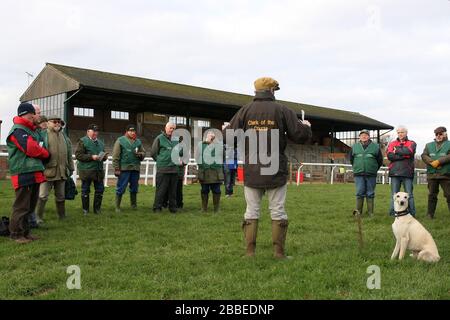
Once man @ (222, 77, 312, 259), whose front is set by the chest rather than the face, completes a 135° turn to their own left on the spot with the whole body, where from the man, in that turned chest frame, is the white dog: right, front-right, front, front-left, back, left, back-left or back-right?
back-left

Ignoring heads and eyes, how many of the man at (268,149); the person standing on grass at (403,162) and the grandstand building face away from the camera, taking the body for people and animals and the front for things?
1

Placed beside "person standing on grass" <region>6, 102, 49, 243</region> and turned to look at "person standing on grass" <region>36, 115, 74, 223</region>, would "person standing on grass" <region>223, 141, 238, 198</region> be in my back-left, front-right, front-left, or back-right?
front-right

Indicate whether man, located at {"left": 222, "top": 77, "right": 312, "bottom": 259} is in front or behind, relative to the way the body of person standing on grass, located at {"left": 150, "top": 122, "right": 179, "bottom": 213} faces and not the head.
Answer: in front

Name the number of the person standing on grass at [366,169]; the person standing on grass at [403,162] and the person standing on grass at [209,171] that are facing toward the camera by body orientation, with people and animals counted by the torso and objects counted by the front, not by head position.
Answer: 3

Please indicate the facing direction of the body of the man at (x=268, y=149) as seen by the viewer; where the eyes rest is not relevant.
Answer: away from the camera

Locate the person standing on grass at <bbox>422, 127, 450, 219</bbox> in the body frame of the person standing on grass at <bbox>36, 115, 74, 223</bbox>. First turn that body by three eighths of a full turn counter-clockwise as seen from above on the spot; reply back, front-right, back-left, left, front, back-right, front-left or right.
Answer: right

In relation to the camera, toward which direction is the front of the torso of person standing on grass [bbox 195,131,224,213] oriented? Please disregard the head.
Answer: toward the camera

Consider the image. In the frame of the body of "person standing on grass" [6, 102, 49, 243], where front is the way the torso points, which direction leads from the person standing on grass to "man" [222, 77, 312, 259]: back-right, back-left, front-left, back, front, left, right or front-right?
front-right

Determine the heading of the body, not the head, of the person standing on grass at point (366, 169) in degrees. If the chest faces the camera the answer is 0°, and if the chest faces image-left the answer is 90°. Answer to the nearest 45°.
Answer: approximately 0°

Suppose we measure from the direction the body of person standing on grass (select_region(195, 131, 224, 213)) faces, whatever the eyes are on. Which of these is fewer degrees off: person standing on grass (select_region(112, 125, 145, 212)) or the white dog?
the white dog

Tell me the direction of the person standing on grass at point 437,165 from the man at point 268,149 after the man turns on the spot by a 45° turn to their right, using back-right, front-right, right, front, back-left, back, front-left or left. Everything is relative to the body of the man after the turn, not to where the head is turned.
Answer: front

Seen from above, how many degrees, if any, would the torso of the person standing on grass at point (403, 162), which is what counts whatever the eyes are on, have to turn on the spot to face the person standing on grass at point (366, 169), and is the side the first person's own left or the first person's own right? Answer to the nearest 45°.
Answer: approximately 90° to the first person's own right

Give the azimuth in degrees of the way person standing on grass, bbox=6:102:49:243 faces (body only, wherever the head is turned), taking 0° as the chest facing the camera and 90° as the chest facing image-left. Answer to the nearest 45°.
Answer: approximately 270°

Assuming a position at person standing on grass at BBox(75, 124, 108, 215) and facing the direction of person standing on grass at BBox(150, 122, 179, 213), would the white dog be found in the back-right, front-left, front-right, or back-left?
front-right
